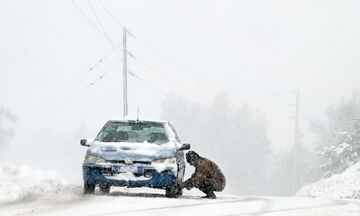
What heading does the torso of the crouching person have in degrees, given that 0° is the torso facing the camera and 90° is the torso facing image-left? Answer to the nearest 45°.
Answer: approximately 90°

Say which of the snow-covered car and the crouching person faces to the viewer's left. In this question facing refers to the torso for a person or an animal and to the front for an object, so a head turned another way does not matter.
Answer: the crouching person

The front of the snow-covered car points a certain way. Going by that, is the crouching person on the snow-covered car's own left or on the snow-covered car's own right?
on the snow-covered car's own left

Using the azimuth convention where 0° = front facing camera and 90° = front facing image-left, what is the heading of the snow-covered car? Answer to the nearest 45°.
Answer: approximately 0°

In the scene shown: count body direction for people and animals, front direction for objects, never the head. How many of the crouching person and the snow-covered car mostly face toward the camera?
1

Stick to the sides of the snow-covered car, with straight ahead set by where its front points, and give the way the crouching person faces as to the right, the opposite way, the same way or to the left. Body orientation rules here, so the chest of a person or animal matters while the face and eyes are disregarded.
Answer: to the right
